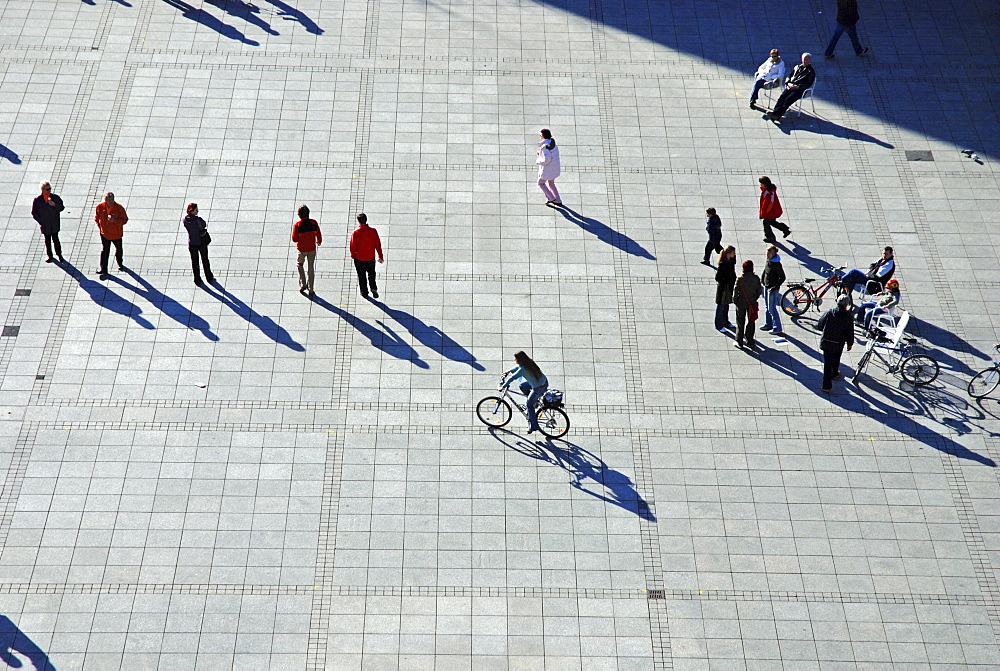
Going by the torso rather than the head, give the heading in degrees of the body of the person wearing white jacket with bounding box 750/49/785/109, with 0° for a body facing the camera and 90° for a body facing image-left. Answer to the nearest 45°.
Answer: approximately 45°

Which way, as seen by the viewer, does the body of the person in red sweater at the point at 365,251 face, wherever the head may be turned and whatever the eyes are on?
away from the camera

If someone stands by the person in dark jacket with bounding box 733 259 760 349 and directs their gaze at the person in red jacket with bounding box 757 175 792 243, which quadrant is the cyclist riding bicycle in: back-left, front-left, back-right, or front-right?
back-left

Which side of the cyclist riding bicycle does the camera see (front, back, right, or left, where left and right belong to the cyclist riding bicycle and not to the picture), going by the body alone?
left

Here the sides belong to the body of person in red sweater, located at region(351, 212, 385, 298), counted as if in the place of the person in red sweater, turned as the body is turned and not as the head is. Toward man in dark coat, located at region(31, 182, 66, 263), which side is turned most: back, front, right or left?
left

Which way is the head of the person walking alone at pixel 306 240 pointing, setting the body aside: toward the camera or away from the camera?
away from the camera

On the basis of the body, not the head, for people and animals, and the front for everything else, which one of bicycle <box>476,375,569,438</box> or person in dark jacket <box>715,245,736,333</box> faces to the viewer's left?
the bicycle

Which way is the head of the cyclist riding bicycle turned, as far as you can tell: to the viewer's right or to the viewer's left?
to the viewer's left

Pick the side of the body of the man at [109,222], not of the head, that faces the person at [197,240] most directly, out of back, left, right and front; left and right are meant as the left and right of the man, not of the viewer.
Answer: left

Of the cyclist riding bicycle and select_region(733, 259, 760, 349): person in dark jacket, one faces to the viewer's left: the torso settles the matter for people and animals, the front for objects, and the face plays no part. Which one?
the cyclist riding bicycle

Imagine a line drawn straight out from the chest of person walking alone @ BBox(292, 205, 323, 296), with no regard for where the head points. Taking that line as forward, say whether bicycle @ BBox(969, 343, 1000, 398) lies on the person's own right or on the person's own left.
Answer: on the person's own right
